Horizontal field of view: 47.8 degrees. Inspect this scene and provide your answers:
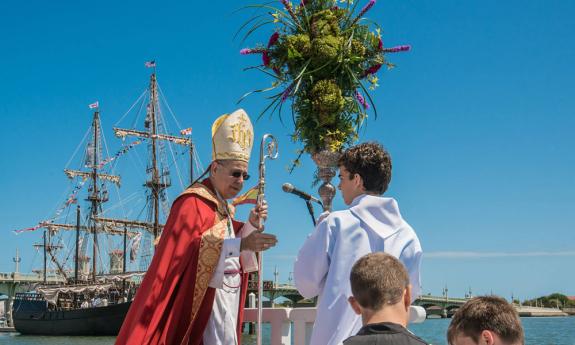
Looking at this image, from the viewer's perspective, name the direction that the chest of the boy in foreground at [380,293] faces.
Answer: away from the camera

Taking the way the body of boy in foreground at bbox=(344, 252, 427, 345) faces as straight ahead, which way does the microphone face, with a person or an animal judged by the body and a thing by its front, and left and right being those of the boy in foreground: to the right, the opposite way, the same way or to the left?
to the left

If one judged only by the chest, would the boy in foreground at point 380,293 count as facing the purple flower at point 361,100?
yes

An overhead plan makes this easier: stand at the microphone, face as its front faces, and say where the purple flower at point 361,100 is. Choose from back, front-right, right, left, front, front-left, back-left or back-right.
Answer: back-right

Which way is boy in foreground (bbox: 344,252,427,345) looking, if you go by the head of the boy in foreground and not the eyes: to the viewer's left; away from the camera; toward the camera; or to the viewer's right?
away from the camera

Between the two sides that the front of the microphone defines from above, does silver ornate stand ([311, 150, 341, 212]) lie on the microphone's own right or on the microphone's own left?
on the microphone's own right

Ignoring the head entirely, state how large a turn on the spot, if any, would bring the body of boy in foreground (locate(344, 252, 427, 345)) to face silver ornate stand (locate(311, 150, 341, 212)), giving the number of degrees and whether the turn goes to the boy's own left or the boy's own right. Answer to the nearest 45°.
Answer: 0° — they already face it

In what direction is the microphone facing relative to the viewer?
to the viewer's left

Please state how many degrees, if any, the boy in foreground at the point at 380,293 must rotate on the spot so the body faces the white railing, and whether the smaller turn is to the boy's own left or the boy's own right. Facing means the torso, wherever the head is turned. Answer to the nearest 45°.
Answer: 0° — they already face it

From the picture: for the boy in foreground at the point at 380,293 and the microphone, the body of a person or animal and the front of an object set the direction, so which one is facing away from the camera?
the boy in foreground

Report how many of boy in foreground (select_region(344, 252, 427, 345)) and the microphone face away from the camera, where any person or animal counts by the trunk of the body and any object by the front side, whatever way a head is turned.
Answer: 1
